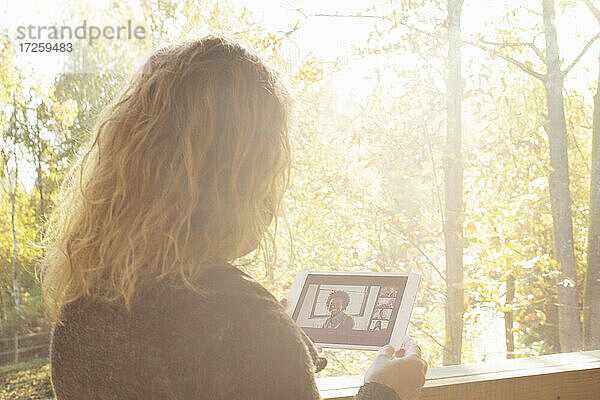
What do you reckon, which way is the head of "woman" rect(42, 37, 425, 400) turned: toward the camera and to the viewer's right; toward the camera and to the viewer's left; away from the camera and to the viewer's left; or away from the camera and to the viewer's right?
away from the camera and to the viewer's right

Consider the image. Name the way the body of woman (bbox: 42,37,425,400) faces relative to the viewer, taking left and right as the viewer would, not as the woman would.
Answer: facing away from the viewer and to the right of the viewer
